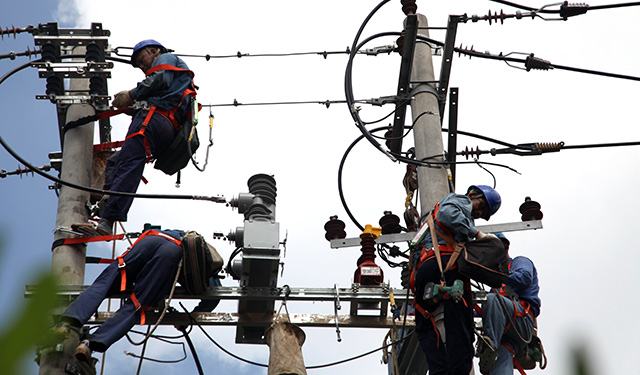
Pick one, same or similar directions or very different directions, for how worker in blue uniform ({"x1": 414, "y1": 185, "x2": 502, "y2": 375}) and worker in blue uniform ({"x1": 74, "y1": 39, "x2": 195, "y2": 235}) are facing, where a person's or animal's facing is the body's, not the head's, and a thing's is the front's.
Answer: very different directions

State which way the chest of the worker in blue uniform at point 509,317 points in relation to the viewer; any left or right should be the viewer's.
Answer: facing to the left of the viewer

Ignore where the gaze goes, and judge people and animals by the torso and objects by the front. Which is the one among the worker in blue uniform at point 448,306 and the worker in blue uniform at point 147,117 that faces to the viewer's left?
the worker in blue uniform at point 147,117

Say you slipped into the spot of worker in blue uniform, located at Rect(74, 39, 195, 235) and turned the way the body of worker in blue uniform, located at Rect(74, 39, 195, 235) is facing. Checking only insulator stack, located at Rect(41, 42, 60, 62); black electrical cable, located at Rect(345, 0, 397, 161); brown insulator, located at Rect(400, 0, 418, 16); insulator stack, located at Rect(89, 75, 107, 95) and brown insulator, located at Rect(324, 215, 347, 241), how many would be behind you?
3

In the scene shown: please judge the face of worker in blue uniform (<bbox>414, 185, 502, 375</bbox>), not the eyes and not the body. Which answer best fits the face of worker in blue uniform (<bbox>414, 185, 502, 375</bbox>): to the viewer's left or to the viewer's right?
to the viewer's right

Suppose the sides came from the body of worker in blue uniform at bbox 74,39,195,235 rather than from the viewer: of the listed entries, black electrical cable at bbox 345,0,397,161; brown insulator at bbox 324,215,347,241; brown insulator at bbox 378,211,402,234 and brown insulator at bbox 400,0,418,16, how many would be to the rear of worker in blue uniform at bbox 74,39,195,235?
4

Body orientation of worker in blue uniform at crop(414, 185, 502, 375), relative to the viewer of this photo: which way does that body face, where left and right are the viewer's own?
facing to the right of the viewer

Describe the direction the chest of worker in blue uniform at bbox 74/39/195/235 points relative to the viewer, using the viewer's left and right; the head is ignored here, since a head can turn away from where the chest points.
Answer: facing to the left of the viewer

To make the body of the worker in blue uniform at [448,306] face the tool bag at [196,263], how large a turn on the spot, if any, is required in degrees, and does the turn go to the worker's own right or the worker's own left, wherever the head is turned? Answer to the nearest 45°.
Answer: approximately 180°

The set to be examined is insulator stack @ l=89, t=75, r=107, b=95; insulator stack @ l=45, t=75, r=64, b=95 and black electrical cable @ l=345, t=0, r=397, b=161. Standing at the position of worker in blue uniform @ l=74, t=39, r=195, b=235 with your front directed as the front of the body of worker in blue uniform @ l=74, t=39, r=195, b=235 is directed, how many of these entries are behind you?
1
